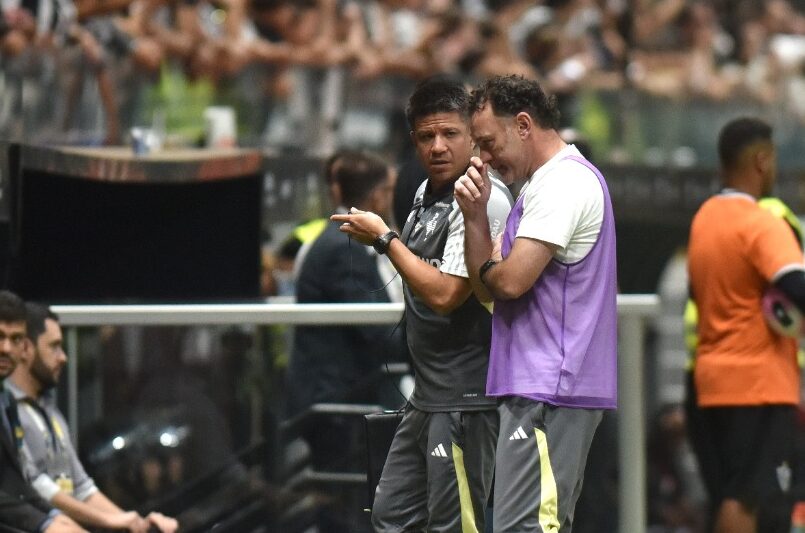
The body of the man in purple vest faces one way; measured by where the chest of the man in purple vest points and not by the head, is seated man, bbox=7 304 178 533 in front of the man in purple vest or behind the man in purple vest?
in front

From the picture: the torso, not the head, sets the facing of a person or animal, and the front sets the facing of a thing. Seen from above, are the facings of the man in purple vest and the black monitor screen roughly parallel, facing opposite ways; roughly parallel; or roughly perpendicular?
roughly perpendicular

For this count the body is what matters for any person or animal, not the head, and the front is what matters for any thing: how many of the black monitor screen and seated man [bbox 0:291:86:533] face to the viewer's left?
0

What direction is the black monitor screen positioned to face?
toward the camera

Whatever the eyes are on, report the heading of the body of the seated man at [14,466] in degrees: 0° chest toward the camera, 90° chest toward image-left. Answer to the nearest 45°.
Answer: approximately 315°

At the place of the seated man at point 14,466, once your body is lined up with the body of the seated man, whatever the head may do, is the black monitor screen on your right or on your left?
on your left

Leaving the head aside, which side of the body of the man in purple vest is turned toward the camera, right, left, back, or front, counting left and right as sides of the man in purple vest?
left

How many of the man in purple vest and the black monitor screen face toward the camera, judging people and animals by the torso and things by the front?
1

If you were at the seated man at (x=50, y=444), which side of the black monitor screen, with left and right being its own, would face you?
front

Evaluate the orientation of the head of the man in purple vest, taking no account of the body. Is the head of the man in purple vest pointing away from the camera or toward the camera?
toward the camera

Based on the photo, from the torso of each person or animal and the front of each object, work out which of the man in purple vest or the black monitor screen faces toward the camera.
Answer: the black monitor screen
